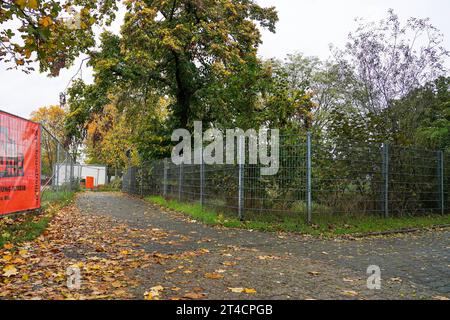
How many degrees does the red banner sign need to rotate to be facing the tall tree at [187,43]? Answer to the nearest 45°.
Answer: approximately 90° to its left

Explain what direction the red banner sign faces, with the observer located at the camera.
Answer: facing the viewer and to the right of the viewer

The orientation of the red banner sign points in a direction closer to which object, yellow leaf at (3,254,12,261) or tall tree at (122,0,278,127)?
the yellow leaf

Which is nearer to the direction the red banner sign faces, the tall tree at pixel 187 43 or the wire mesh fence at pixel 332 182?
the wire mesh fence

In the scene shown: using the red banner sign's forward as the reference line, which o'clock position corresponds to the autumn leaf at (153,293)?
The autumn leaf is roughly at 1 o'clock from the red banner sign.

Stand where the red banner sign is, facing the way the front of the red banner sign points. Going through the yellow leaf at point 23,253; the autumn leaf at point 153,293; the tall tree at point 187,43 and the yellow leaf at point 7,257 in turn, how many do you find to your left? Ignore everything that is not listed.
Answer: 1

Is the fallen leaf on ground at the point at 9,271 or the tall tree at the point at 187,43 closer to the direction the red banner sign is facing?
the fallen leaf on ground

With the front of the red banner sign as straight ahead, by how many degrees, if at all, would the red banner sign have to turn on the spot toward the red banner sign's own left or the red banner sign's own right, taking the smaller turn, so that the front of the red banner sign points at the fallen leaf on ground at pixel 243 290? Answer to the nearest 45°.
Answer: approximately 45° to the red banner sign's own right

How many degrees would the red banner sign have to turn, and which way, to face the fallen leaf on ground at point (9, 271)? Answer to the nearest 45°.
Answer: approximately 45° to its right

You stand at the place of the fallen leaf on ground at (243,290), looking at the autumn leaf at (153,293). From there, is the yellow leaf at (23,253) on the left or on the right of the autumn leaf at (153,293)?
right

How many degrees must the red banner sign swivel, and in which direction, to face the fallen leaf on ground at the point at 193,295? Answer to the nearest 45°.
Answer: approximately 45° to its right

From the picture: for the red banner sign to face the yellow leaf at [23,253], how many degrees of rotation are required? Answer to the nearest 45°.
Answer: approximately 45° to its right

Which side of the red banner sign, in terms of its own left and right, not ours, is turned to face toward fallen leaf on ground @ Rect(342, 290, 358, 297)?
front

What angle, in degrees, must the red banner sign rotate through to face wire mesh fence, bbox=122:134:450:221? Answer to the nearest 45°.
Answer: approximately 45° to its left

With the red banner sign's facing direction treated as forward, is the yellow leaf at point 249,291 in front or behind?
in front
